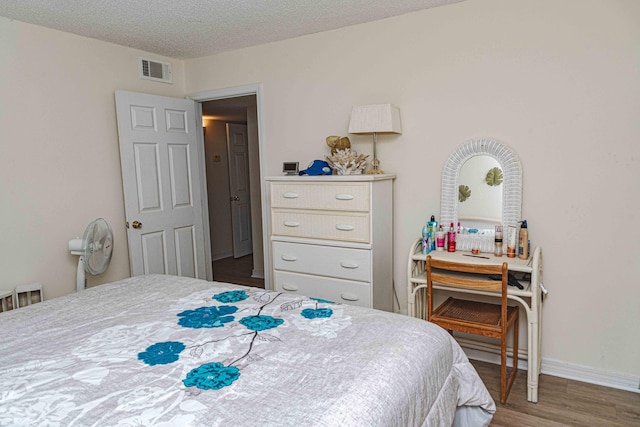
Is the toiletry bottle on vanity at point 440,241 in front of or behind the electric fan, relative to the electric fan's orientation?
in front

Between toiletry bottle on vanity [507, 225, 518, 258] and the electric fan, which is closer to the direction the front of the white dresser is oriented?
the electric fan

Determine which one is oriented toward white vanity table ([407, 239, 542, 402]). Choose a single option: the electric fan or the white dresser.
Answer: the electric fan

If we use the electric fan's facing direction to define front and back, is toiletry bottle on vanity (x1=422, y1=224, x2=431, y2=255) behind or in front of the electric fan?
in front

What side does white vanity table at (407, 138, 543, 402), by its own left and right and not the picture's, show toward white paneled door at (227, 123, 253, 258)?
right

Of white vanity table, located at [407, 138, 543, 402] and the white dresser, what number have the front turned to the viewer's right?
0

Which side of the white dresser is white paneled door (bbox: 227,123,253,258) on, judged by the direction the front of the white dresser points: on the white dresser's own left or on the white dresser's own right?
on the white dresser's own right

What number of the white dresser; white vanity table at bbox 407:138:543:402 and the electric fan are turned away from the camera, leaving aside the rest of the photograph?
0

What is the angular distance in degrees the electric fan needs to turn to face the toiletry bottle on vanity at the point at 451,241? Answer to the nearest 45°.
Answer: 0° — it already faces it

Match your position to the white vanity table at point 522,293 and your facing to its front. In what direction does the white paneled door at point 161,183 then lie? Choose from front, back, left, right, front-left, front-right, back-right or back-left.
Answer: front-right

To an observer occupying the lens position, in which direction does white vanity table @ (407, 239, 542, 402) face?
facing the viewer and to the left of the viewer

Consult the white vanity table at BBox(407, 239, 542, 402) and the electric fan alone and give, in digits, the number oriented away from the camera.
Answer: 0

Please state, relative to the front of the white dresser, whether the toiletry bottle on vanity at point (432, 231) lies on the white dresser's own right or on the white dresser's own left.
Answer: on the white dresser's own left

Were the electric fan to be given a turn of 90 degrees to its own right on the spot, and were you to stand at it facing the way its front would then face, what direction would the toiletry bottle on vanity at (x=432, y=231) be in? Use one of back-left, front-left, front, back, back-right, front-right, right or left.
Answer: left

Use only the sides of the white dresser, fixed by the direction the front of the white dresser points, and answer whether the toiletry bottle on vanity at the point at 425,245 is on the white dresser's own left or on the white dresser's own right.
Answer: on the white dresser's own left

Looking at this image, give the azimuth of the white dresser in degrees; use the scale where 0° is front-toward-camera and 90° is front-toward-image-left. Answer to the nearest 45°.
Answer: approximately 45°
